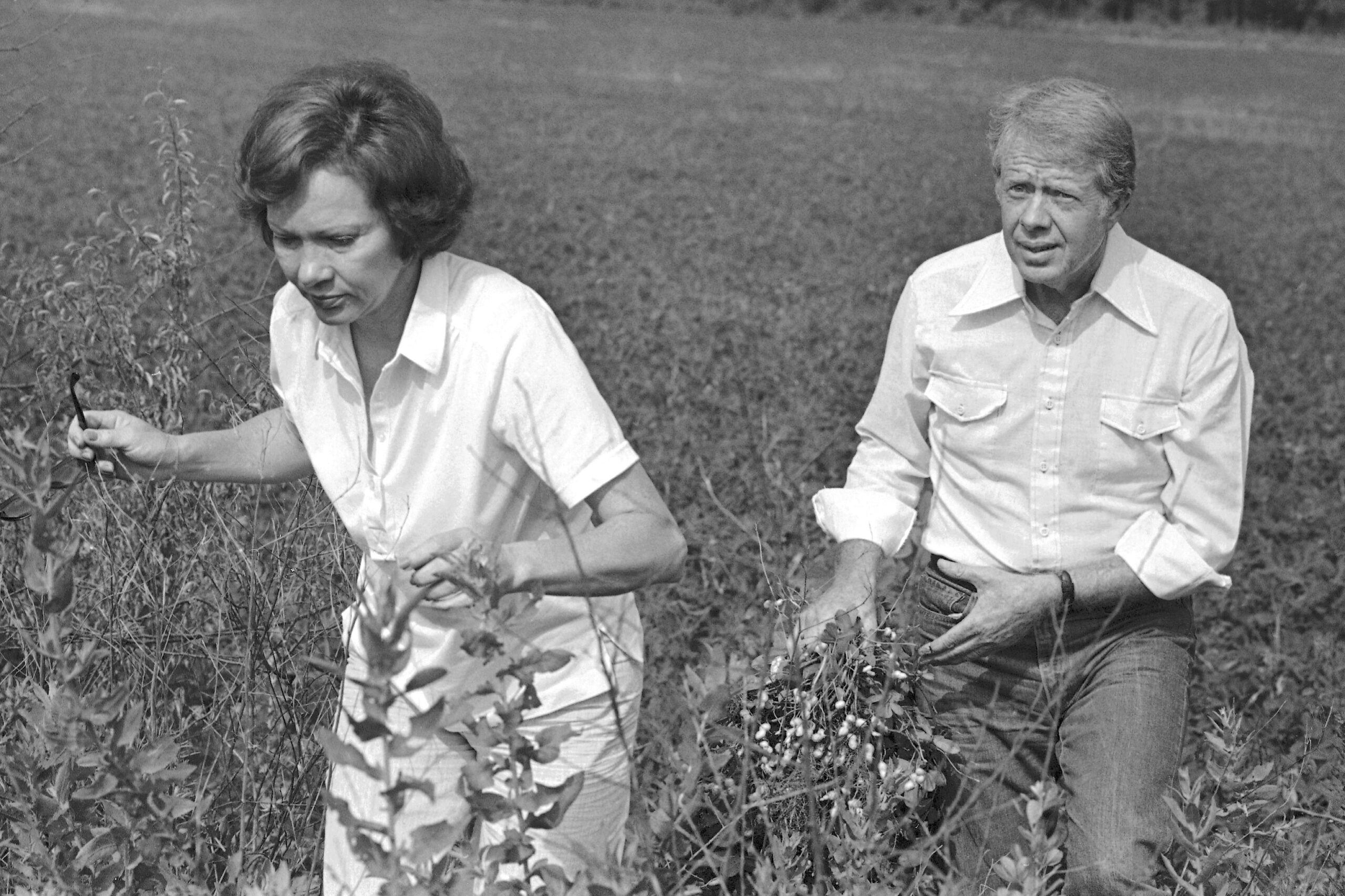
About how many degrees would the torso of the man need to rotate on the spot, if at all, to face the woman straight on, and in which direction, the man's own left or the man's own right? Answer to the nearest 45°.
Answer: approximately 45° to the man's own right

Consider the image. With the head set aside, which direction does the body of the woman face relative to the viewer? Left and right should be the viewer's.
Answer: facing the viewer and to the left of the viewer

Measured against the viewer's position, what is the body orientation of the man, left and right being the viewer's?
facing the viewer

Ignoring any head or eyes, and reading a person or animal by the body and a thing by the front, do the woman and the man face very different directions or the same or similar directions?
same or similar directions

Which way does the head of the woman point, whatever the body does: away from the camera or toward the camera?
toward the camera

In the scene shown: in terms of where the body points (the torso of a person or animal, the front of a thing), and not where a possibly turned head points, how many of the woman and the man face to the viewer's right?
0

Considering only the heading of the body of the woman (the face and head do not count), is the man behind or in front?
behind
